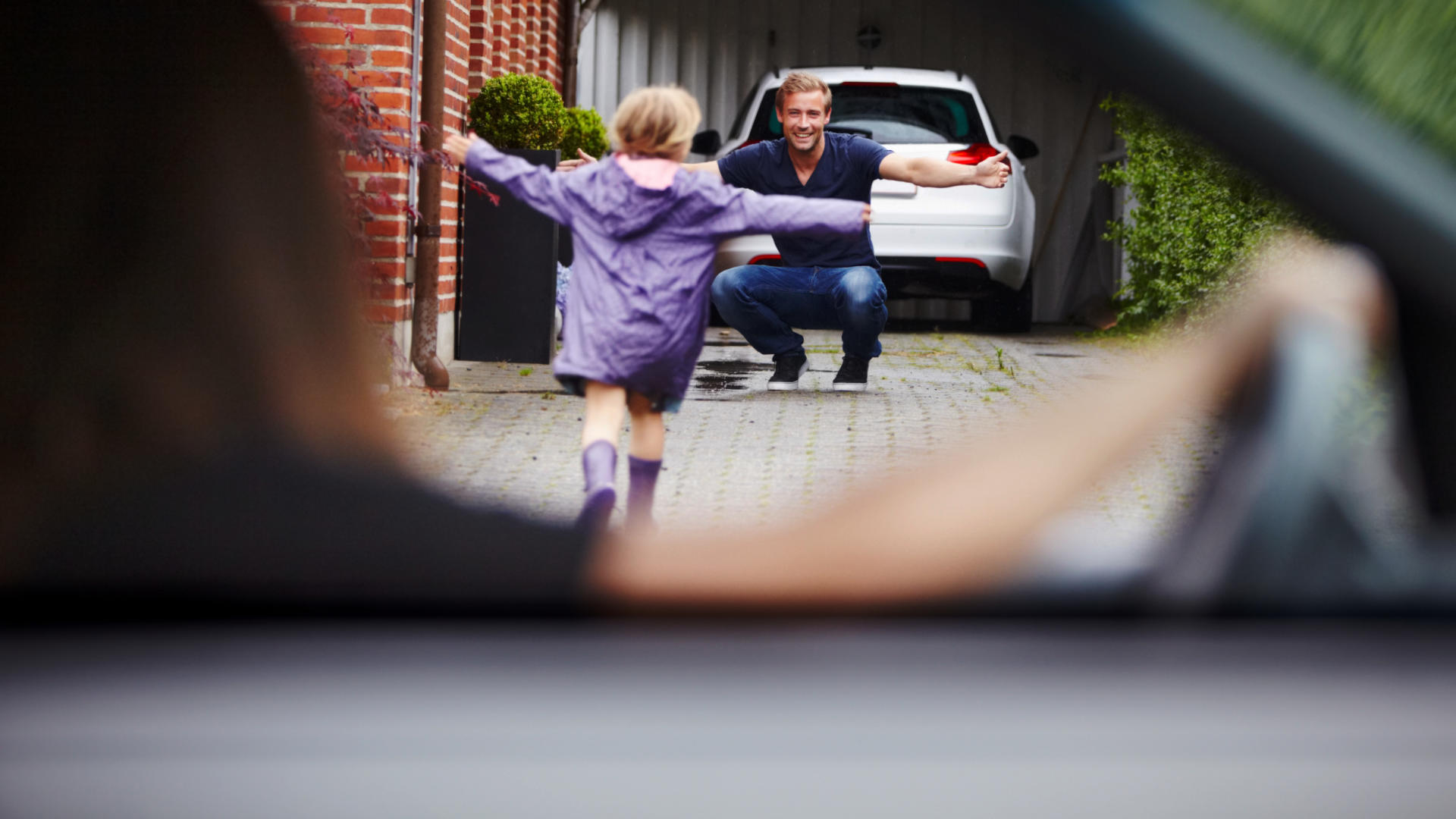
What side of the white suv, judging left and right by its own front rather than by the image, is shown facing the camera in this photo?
back

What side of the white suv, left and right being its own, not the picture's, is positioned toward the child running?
back

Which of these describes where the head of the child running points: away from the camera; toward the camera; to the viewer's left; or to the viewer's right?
away from the camera

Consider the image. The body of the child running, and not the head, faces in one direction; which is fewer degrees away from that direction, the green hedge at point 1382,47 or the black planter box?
the black planter box

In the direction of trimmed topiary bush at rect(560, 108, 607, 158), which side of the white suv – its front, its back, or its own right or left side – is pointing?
left

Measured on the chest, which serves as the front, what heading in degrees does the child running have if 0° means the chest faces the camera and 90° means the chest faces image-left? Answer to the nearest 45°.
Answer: approximately 180°

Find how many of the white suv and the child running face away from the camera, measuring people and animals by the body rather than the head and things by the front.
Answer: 2

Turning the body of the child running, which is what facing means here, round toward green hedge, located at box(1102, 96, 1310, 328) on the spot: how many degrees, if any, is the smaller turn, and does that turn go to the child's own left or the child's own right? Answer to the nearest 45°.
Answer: approximately 45° to the child's own right
